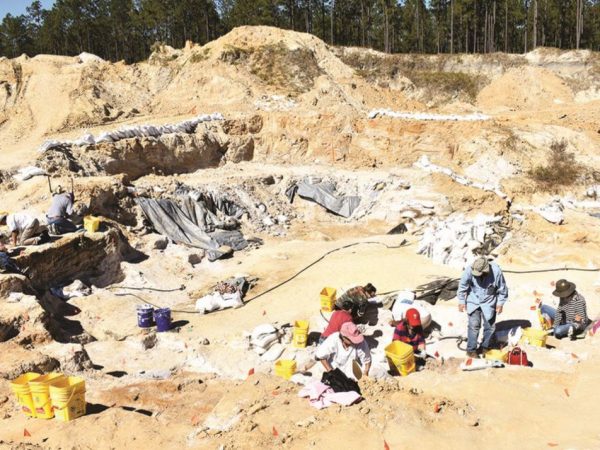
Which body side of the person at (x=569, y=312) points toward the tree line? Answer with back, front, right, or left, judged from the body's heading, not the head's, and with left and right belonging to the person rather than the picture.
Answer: right

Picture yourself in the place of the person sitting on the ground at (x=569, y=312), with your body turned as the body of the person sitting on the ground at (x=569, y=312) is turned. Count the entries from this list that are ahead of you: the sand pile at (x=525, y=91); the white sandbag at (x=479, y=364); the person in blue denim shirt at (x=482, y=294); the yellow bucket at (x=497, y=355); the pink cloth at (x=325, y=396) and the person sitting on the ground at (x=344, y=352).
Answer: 5

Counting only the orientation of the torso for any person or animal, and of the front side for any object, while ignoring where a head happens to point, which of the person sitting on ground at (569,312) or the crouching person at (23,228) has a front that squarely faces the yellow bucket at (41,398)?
the person sitting on ground at (569,312)

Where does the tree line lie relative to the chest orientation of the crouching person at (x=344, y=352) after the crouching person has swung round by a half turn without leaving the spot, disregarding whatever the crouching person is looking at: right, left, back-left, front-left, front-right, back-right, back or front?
front-right

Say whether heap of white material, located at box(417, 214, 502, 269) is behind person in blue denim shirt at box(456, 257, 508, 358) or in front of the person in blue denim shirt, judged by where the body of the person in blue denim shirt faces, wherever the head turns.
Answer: behind

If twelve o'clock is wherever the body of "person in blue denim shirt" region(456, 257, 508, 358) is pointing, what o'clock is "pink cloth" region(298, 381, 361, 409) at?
The pink cloth is roughly at 1 o'clock from the person in blue denim shirt.
